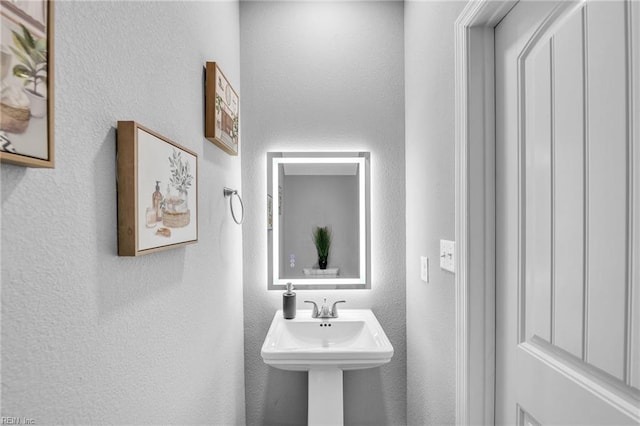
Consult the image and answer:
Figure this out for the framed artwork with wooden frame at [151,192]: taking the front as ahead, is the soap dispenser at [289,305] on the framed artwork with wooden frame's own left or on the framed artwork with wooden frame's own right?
on the framed artwork with wooden frame's own left

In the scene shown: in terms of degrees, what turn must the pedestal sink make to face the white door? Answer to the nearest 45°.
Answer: approximately 45° to its left

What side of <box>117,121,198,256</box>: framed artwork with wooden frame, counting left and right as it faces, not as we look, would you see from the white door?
front

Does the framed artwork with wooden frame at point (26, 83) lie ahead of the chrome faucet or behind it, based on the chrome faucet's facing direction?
ahead

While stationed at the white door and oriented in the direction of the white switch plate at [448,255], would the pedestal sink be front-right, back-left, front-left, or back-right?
front-left

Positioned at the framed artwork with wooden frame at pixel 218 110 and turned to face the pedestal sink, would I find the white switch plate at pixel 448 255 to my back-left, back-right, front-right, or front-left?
front-right

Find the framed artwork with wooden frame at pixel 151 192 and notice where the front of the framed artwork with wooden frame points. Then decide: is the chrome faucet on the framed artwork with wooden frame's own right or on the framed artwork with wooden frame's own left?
on the framed artwork with wooden frame's own left

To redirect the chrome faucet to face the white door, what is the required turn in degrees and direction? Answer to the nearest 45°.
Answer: approximately 45° to its left

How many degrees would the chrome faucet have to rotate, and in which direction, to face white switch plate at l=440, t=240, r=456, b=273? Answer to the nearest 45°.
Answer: approximately 45° to its left

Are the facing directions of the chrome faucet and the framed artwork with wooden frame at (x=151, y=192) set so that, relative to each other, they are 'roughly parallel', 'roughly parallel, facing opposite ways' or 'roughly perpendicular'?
roughly perpendicular

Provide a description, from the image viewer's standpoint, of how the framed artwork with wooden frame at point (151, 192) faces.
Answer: facing the viewer and to the right of the viewer

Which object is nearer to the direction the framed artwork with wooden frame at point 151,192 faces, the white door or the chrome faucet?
the white door

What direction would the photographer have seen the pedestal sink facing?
facing the viewer

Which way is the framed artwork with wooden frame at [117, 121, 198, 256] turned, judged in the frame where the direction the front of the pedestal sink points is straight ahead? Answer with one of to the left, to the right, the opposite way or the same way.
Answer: to the left

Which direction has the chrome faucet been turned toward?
toward the camera
